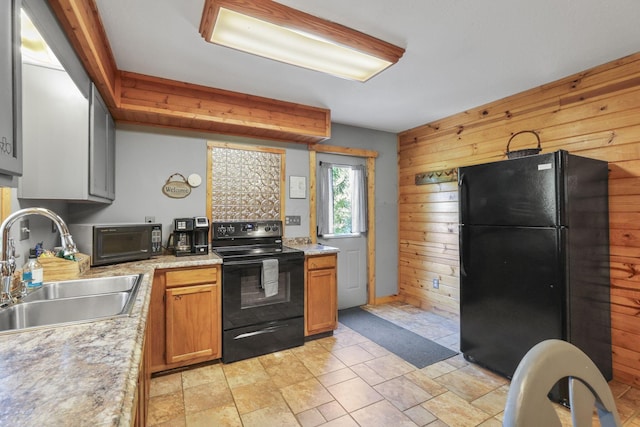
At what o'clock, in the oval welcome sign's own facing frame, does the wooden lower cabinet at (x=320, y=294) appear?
The wooden lower cabinet is roughly at 10 o'clock from the oval welcome sign.

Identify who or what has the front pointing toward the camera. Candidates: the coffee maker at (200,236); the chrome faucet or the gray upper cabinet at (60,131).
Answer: the coffee maker

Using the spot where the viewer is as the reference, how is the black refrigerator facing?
facing the viewer and to the left of the viewer

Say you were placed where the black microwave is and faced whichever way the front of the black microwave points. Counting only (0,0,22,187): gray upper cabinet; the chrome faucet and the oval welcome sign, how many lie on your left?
1

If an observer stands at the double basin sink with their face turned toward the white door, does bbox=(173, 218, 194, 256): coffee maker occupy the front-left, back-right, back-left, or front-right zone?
front-left

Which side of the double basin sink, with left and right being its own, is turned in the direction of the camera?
right

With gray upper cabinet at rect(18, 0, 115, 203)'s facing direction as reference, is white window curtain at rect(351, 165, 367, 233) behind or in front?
in front

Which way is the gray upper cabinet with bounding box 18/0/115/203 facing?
to the viewer's right

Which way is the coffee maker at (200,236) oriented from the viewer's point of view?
toward the camera

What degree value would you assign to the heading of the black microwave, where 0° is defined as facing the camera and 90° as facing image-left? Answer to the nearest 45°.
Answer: approximately 315°

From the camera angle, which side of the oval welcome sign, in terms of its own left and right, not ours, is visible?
front

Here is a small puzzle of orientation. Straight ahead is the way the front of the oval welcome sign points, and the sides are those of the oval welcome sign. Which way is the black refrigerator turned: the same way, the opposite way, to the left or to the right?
to the right

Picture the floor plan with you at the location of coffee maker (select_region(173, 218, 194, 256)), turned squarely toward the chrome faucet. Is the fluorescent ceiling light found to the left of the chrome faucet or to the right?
left

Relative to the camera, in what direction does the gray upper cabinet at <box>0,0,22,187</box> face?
facing to the right of the viewer

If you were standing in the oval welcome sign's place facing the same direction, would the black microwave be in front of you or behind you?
in front
